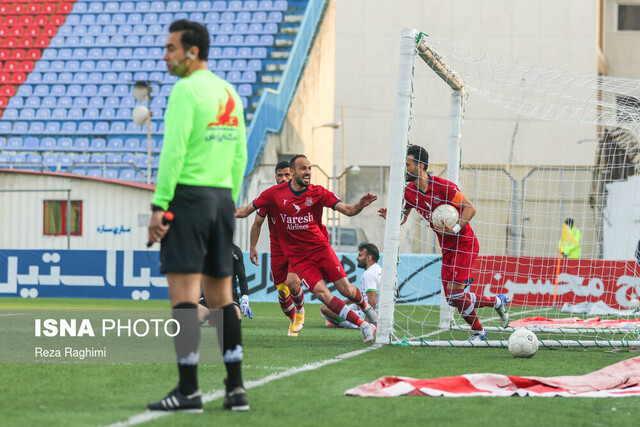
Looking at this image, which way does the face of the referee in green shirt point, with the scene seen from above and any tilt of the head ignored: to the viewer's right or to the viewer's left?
to the viewer's left

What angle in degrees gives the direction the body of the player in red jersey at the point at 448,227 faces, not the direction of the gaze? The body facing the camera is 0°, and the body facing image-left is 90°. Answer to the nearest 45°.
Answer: approximately 45°

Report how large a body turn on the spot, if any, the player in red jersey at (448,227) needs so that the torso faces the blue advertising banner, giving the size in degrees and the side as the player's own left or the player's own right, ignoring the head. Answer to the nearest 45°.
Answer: approximately 90° to the player's own right

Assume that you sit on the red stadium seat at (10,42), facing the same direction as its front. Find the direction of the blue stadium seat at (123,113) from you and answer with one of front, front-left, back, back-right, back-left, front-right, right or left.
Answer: front-left

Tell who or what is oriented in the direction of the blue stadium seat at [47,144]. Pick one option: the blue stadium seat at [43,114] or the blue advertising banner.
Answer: the blue stadium seat at [43,114]

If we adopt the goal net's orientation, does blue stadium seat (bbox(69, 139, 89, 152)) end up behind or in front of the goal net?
in front

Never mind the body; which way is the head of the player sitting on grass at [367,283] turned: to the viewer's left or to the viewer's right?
to the viewer's left

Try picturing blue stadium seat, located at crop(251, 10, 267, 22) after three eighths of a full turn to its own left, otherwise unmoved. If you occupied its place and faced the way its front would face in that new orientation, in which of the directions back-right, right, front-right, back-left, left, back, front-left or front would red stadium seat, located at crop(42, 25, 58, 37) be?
back-left

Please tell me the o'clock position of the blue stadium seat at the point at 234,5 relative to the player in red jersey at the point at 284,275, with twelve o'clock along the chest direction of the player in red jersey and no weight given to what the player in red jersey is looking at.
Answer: The blue stadium seat is roughly at 6 o'clock from the player in red jersey.

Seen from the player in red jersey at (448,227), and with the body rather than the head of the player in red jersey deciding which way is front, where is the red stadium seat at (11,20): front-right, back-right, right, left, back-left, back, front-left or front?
right

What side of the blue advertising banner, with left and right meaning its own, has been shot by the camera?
front

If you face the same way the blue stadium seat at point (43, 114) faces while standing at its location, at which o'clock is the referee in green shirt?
The referee in green shirt is roughly at 12 o'clock from the blue stadium seat.

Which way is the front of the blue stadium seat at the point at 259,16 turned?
toward the camera

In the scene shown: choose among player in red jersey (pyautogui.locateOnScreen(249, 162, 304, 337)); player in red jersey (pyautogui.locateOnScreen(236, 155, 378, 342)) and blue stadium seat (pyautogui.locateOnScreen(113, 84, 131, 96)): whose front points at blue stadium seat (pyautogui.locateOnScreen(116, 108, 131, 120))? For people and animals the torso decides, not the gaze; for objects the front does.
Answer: blue stadium seat (pyautogui.locateOnScreen(113, 84, 131, 96))

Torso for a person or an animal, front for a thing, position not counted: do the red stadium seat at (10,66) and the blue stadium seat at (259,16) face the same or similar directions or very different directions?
same or similar directions

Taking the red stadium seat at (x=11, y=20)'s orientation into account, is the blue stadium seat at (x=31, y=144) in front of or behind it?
in front

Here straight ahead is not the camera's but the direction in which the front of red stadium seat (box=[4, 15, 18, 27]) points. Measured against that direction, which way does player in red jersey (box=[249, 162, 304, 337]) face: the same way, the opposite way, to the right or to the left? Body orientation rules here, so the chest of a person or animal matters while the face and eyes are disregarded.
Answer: the same way

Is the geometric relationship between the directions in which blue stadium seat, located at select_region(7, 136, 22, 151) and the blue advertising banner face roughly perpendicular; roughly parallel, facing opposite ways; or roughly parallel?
roughly parallel

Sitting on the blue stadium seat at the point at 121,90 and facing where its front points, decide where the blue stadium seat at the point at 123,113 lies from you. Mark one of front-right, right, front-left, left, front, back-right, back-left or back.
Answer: front
